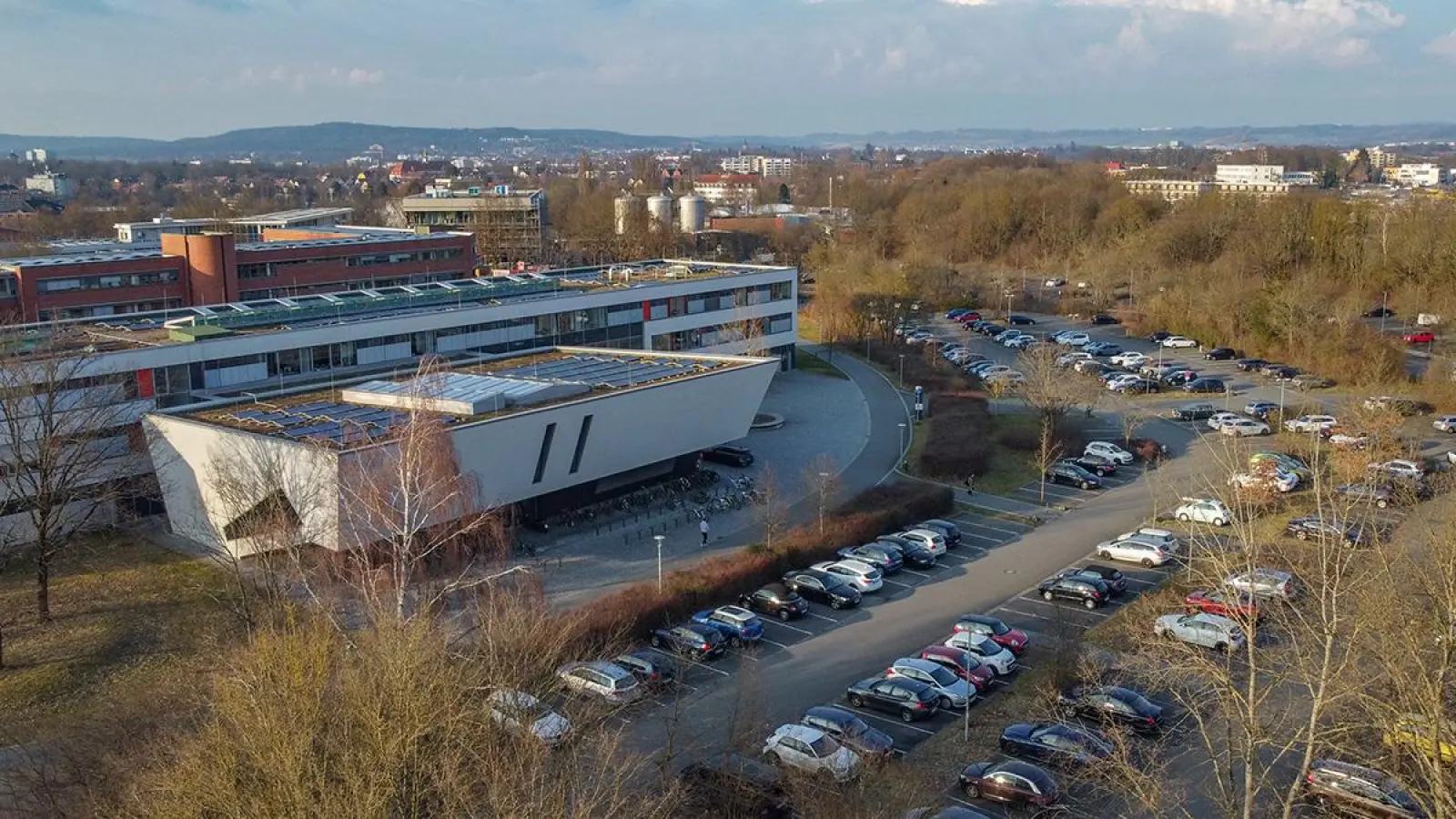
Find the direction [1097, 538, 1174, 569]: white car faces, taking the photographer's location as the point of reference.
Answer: facing away from the viewer and to the left of the viewer

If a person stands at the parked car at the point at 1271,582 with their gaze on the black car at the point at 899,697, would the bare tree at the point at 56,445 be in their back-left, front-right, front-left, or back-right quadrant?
front-right

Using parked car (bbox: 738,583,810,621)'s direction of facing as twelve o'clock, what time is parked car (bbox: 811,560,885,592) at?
parked car (bbox: 811,560,885,592) is roughly at 3 o'clock from parked car (bbox: 738,583,810,621).

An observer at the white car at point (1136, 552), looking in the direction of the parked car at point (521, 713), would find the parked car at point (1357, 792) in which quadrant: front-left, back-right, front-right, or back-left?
front-left

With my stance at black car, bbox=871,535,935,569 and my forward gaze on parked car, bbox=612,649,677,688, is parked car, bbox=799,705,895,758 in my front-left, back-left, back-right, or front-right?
front-left

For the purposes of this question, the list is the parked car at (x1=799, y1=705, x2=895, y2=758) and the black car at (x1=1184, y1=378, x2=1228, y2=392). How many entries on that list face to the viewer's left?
1

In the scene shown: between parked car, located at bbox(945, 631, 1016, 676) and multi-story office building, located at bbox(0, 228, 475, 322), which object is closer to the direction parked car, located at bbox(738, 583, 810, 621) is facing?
the multi-story office building
